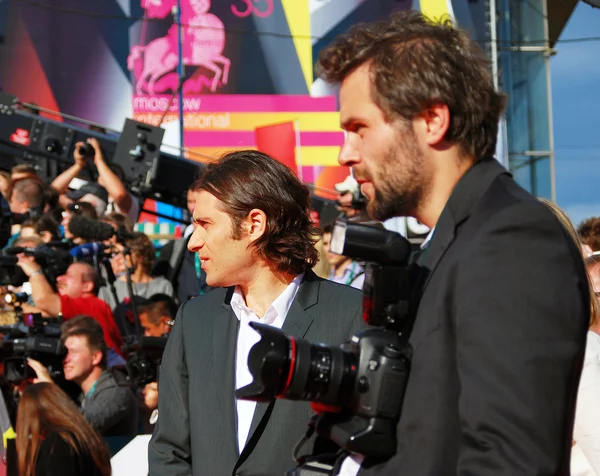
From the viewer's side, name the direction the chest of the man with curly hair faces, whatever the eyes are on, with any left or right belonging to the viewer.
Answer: facing the viewer and to the left of the viewer

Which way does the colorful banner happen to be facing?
toward the camera

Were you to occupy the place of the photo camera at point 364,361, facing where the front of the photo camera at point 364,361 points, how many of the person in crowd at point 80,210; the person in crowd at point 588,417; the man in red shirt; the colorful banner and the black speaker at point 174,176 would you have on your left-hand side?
0

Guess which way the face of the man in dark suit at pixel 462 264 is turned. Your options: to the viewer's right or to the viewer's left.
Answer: to the viewer's left

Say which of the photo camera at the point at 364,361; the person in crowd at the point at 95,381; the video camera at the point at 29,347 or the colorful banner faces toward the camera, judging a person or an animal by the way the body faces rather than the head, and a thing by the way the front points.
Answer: the colorful banner

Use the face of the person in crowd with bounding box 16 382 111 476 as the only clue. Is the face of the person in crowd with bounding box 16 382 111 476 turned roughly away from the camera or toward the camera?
away from the camera

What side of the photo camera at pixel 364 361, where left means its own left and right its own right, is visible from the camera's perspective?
left

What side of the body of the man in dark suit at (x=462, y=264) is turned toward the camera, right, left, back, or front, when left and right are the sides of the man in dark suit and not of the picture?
left

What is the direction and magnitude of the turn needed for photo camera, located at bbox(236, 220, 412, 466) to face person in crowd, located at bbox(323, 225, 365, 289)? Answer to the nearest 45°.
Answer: approximately 90° to its right

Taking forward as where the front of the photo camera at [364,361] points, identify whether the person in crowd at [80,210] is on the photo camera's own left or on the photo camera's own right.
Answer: on the photo camera's own right

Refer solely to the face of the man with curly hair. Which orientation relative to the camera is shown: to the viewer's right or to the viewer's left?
to the viewer's left
